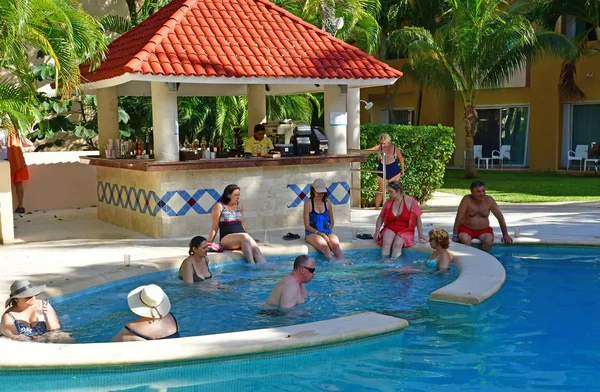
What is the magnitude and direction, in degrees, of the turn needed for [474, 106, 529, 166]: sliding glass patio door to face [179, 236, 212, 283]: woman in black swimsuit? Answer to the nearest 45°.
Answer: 0° — it already faces them

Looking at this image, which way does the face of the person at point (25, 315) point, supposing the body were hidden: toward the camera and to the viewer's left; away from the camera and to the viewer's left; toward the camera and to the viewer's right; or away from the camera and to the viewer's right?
toward the camera and to the viewer's right

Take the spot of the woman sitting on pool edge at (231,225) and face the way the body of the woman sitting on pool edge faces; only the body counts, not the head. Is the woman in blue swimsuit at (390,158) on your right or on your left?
on your left

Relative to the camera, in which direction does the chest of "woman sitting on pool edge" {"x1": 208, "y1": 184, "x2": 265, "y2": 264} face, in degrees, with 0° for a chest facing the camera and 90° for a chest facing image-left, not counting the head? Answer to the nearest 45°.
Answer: approximately 315°

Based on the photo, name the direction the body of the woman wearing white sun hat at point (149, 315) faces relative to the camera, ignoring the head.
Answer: away from the camera
